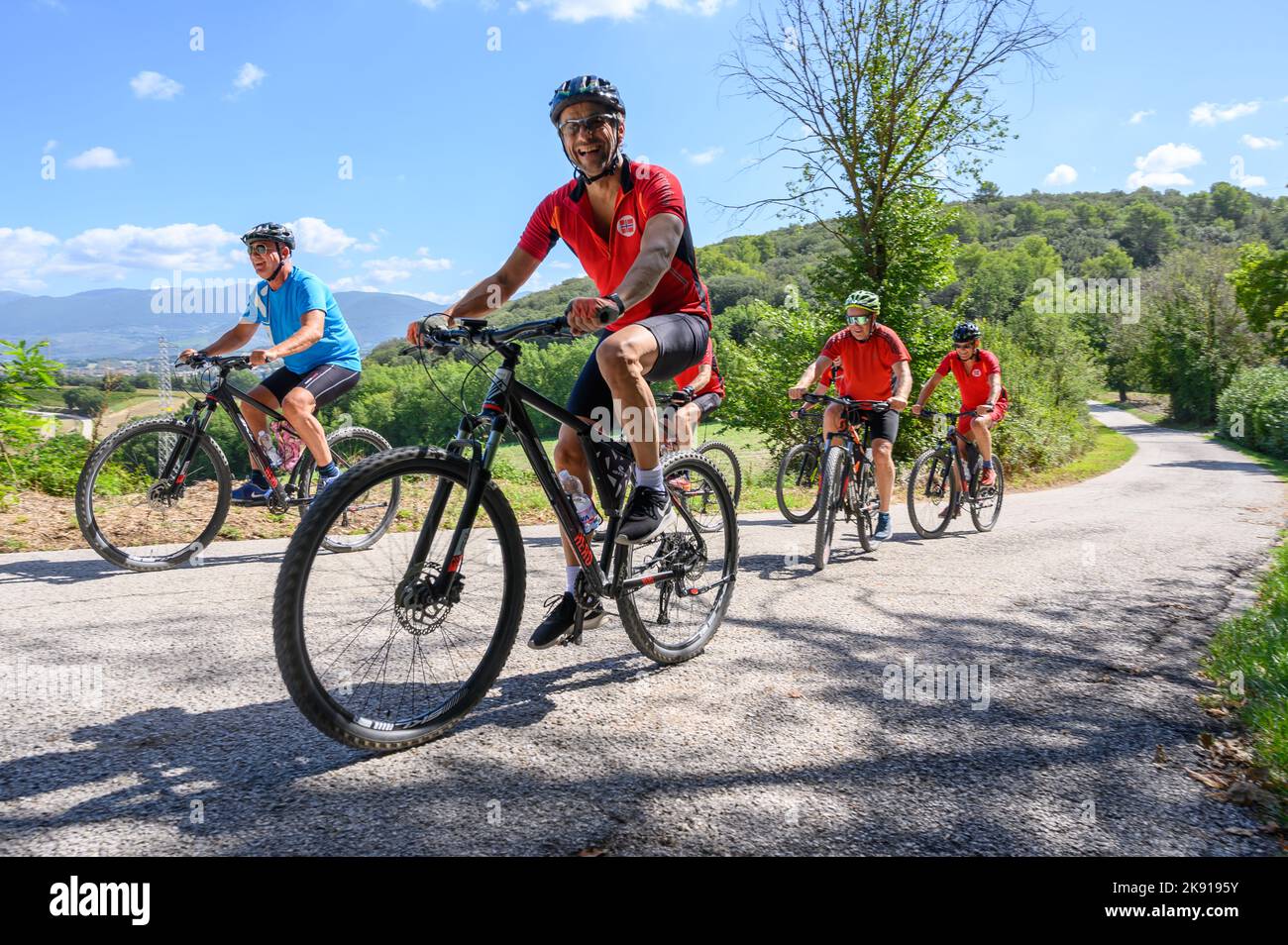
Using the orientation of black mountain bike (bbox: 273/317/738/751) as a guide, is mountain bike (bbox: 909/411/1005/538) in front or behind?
behind

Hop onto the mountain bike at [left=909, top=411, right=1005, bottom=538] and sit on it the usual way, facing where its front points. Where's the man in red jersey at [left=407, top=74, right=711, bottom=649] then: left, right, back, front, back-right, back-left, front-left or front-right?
front-left

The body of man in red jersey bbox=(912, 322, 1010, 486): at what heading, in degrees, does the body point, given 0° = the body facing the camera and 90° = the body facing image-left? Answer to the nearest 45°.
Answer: approximately 45°

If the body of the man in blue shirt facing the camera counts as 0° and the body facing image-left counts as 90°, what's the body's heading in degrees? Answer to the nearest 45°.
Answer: approximately 45°

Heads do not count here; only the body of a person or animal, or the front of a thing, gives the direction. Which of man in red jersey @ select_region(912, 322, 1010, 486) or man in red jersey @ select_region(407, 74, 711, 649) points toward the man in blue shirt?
man in red jersey @ select_region(912, 322, 1010, 486)

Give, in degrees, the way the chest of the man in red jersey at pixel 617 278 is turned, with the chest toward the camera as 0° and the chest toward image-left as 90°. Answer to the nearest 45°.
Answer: approximately 45°

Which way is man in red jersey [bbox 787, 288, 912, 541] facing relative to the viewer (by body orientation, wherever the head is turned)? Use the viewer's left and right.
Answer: facing the viewer and to the left of the viewer

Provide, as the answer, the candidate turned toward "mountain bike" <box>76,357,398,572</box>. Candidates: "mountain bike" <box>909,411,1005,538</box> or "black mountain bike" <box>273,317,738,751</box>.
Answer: "mountain bike" <box>909,411,1005,538</box>
